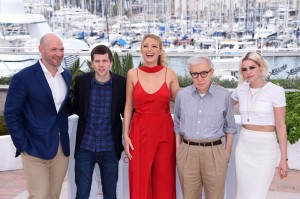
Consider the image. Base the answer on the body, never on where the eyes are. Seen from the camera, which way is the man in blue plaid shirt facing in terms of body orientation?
toward the camera

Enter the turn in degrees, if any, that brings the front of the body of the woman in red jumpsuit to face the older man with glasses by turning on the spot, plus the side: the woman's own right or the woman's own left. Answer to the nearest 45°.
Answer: approximately 45° to the woman's own left

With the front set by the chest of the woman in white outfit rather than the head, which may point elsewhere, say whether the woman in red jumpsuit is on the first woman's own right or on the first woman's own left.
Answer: on the first woman's own right

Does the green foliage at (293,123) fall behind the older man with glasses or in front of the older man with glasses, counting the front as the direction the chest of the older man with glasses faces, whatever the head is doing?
behind

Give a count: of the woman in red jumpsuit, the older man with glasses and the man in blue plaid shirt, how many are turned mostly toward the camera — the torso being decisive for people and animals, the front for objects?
3

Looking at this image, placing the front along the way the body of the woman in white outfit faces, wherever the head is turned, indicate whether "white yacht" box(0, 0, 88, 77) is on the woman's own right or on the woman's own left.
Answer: on the woman's own right

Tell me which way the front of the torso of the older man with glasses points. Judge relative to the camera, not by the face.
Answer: toward the camera

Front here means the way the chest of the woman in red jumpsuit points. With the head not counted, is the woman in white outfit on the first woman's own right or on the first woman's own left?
on the first woman's own left
